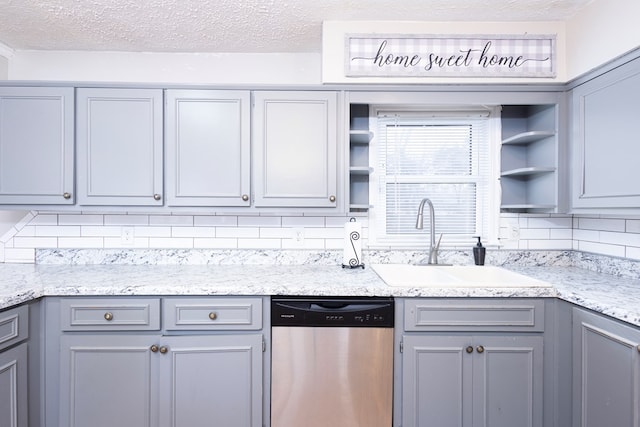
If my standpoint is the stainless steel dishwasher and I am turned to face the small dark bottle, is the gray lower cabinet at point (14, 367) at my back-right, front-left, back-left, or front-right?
back-left

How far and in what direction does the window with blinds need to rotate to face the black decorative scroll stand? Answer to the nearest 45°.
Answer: approximately 45° to its right

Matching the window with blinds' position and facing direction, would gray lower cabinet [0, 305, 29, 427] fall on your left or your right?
on your right

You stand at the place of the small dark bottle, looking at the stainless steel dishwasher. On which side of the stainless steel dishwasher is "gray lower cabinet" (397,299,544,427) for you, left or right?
left
